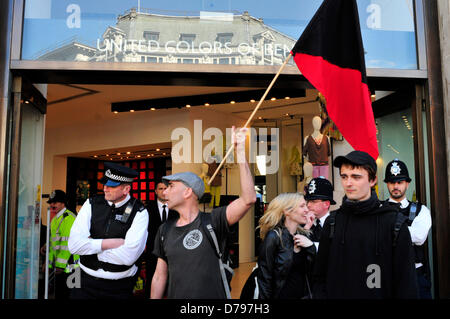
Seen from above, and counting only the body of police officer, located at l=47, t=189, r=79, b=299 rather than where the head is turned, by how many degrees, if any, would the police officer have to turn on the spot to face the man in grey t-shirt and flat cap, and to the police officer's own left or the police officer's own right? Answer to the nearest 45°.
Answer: approximately 45° to the police officer's own left

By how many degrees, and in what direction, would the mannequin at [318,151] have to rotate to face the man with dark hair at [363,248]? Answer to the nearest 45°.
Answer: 0° — it already faces them

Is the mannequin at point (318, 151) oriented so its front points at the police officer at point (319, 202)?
yes

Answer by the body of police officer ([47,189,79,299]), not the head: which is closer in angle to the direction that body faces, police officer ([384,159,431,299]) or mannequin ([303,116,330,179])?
the police officer

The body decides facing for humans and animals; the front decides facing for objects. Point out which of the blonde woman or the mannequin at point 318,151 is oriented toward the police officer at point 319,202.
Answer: the mannequin

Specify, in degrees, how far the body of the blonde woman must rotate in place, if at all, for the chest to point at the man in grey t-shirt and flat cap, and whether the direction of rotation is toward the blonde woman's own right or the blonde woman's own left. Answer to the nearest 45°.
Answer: approximately 90° to the blonde woman's own right
